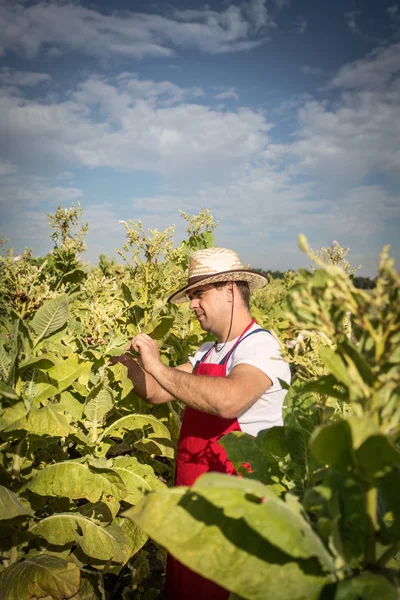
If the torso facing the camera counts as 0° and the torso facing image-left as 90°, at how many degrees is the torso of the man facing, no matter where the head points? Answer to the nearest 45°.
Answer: approximately 90°

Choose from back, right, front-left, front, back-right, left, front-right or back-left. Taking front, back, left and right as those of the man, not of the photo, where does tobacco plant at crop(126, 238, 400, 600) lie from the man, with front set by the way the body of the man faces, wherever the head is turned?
left

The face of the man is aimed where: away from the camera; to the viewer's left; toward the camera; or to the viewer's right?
to the viewer's left
